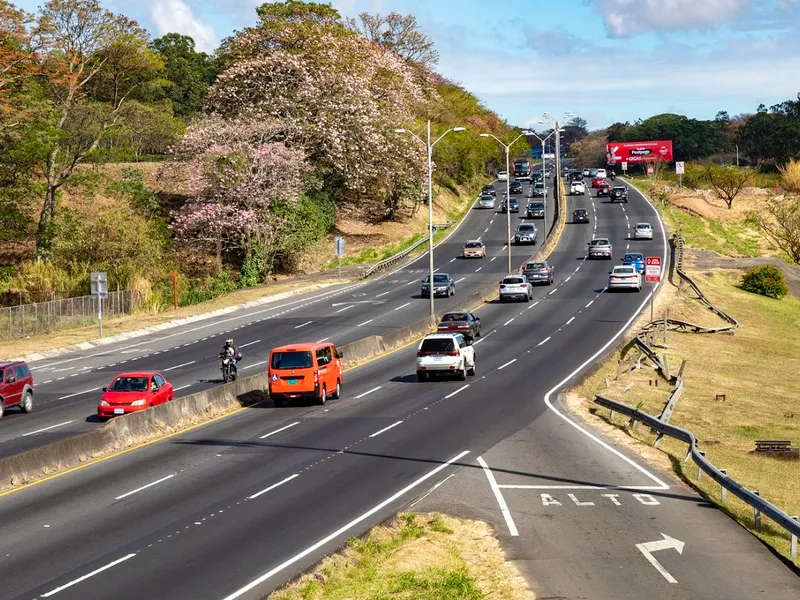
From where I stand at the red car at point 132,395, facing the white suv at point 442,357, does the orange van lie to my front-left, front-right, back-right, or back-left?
front-right

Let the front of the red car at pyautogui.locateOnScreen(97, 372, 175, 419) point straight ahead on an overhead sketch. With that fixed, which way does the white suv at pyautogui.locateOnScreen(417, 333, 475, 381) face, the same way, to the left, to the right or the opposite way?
the opposite way

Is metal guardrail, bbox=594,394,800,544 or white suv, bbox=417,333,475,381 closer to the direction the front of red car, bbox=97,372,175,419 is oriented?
the metal guardrail

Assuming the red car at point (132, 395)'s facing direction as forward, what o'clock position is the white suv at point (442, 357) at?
The white suv is roughly at 7 o'clock from the red car.

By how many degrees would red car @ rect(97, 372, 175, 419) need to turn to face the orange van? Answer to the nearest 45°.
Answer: approximately 135° to its left

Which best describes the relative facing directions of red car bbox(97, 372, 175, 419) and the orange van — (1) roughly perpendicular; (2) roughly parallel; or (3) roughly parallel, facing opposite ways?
roughly parallel, facing opposite ways

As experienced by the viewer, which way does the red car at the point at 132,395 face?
facing the viewer and to the left of the viewer

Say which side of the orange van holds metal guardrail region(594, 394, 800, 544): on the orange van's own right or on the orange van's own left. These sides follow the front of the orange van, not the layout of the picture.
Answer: on the orange van's own right

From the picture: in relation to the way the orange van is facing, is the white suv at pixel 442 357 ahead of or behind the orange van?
ahead

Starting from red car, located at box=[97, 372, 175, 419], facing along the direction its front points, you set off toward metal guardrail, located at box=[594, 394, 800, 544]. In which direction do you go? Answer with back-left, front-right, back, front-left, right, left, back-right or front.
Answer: left

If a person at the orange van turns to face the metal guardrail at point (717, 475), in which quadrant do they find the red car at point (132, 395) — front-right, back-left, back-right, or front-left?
back-right

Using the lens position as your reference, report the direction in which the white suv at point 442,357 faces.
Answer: facing away from the viewer and to the right of the viewer
